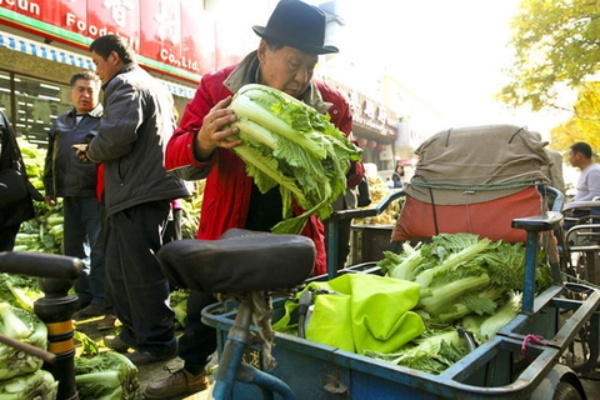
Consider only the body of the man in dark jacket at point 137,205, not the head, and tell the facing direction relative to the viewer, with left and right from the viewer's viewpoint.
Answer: facing to the left of the viewer

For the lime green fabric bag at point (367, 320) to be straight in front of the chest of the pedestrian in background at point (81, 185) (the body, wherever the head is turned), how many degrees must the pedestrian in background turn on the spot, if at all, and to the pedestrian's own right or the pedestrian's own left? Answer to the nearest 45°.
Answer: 0° — they already face it

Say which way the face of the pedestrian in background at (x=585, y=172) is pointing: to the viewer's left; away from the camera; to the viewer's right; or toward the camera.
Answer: to the viewer's left

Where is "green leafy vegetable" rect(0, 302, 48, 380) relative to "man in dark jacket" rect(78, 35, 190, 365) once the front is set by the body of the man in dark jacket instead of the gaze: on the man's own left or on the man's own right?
on the man's own left

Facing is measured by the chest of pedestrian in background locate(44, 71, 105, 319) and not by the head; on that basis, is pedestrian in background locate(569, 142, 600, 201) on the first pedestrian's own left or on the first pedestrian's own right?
on the first pedestrian's own left

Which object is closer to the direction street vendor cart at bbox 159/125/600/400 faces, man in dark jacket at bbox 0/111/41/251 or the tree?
the man in dark jacket

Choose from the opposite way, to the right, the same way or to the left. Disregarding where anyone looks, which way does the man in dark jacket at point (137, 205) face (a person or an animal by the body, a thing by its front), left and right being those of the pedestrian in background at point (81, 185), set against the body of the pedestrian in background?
to the right

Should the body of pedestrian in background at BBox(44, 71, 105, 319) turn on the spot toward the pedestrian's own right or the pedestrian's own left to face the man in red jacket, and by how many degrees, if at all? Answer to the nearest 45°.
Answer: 0° — they already face them

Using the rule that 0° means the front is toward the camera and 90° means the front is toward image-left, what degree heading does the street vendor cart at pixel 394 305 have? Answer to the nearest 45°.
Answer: approximately 45°
